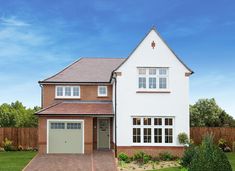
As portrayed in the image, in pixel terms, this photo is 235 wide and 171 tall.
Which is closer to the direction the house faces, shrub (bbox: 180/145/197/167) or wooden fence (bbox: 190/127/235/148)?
the shrub

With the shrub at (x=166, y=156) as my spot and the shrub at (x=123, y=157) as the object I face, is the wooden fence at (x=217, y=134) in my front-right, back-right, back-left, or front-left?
back-right

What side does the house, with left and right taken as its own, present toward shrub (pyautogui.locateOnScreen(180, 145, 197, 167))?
front

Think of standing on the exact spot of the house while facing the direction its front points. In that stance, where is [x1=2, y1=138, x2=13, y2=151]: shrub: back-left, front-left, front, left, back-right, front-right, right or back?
back-right

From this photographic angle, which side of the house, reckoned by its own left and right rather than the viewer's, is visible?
front

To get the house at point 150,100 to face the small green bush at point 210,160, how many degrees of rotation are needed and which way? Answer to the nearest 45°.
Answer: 0° — it already faces it
